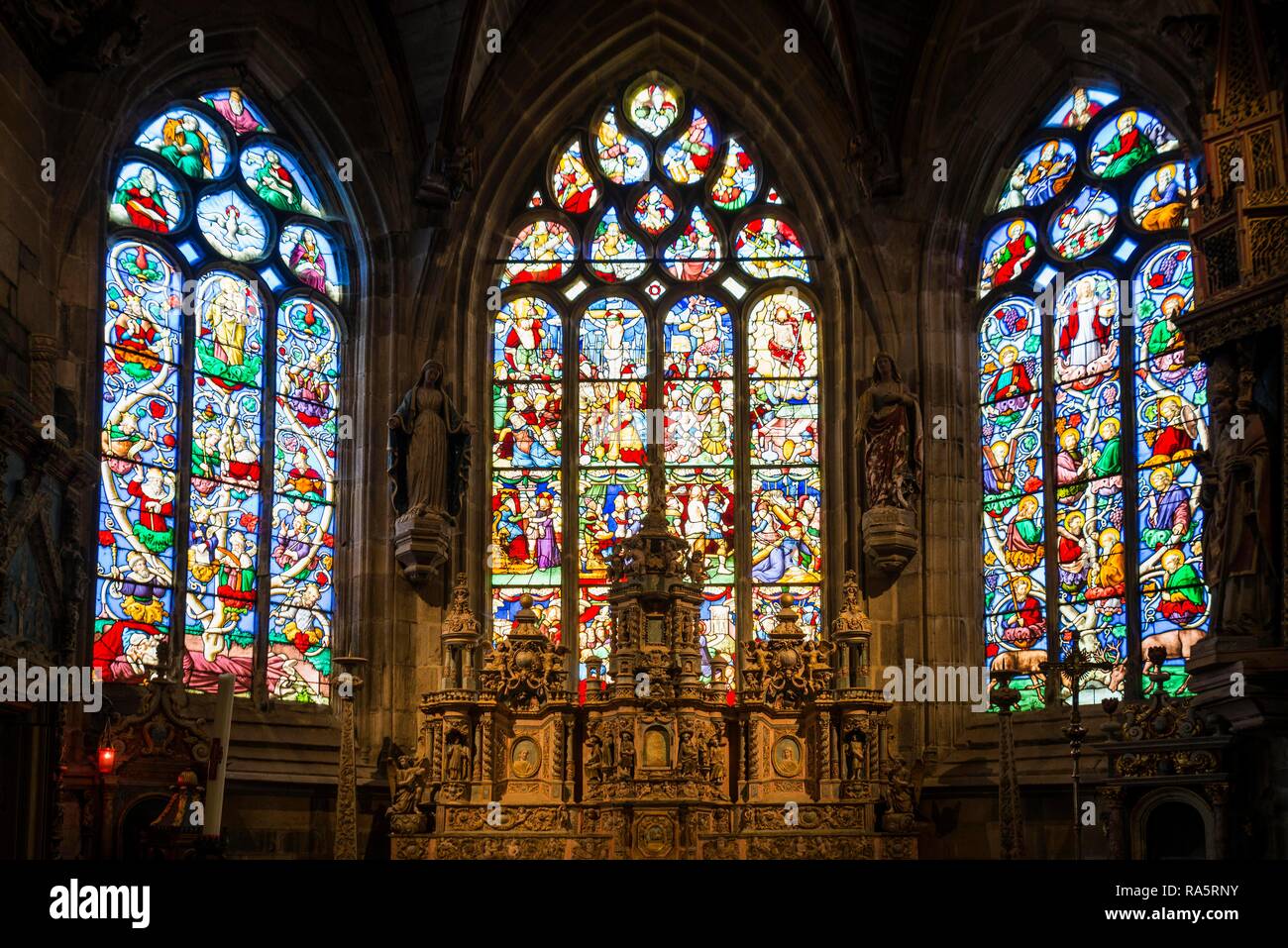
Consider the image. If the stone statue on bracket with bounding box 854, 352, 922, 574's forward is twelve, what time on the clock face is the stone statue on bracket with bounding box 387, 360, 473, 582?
the stone statue on bracket with bounding box 387, 360, 473, 582 is roughly at 3 o'clock from the stone statue on bracket with bounding box 854, 352, 922, 574.

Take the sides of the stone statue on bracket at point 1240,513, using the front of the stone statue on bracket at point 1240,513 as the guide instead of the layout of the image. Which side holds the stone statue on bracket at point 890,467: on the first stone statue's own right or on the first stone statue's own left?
on the first stone statue's own right

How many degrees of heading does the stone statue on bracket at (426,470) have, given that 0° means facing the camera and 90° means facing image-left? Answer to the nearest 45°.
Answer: approximately 0°

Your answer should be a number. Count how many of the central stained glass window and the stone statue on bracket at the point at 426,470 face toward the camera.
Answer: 2

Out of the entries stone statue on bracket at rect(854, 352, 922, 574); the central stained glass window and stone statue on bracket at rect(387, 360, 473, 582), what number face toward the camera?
3

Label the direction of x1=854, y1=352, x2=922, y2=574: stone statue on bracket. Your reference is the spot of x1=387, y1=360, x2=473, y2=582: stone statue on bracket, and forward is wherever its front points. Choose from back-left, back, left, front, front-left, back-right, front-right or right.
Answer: left

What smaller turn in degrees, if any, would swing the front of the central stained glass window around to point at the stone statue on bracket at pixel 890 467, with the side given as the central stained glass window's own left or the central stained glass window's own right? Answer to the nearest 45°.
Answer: approximately 45° to the central stained glass window's own left

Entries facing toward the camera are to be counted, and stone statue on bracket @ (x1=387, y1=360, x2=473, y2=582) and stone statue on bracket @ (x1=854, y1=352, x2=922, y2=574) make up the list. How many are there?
2

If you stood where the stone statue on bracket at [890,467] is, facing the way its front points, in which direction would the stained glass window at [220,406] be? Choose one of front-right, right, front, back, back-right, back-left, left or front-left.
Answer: right
